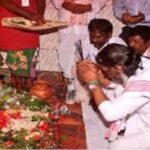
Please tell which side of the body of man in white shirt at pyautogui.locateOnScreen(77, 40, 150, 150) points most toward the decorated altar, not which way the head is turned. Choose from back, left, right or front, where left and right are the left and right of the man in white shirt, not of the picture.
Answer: front

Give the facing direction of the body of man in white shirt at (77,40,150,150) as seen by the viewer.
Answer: to the viewer's left

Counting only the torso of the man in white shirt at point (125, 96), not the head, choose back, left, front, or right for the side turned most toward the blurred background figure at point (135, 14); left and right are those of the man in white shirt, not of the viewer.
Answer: right

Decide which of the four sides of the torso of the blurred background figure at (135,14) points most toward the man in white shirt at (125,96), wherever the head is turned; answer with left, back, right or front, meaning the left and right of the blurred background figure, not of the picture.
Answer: front

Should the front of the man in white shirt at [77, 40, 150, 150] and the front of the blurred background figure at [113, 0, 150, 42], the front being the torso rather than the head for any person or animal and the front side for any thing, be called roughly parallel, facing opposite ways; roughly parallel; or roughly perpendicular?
roughly perpendicular

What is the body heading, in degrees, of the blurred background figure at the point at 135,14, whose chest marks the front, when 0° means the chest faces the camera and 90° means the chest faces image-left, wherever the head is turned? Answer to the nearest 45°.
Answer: approximately 0°

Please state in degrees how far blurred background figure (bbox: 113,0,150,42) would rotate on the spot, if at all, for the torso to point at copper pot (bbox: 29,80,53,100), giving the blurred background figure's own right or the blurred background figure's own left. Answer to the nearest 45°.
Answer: approximately 45° to the blurred background figure's own right
